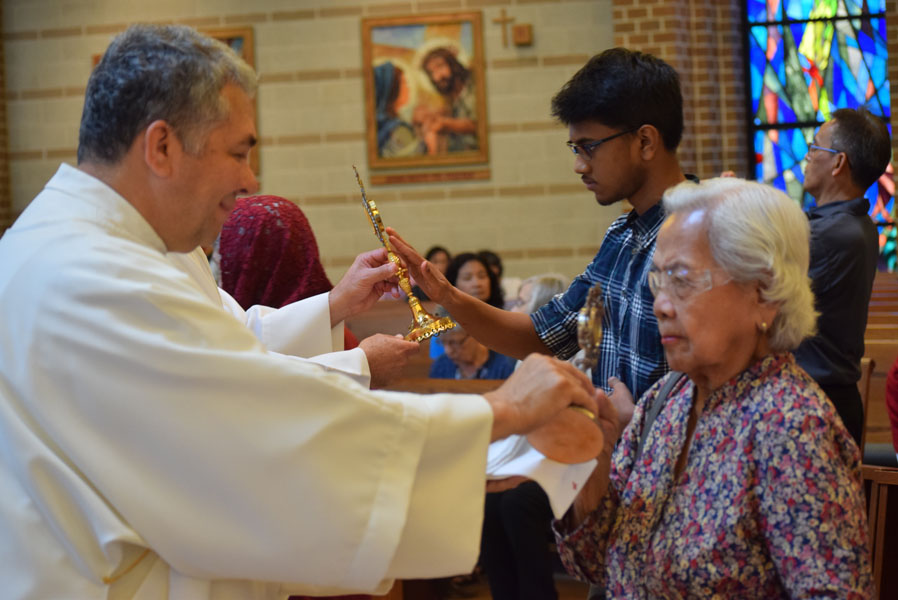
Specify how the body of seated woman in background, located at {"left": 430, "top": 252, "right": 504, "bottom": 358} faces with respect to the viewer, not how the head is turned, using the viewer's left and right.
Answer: facing the viewer

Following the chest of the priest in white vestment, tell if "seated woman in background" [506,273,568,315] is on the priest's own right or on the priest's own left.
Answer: on the priest's own left

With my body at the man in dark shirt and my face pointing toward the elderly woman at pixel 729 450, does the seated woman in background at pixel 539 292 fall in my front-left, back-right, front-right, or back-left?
back-right

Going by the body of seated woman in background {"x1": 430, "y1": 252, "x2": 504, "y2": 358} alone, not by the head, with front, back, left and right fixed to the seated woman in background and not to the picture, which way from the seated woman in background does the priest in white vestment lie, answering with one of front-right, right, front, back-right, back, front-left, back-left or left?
front

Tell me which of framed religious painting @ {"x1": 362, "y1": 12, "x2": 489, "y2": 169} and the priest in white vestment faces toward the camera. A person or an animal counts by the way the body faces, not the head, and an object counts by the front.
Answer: the framed religious painting

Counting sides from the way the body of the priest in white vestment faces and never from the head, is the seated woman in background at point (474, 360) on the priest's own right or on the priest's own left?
on the priest's own left

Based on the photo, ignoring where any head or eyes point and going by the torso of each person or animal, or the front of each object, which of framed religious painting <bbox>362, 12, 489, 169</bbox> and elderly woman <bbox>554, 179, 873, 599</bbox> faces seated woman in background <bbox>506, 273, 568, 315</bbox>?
the framed religious painting

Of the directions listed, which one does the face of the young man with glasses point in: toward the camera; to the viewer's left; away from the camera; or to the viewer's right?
to the viewer's left

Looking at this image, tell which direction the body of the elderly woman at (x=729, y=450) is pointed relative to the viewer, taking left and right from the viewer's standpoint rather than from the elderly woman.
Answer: facing the viewer and to the left of the viewer

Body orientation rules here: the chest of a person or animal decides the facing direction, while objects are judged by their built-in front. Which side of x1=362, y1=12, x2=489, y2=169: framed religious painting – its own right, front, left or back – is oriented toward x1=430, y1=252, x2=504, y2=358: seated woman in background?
front

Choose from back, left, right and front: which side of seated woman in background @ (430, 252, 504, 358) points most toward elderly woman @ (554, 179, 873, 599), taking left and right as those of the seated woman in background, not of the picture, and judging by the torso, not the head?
front

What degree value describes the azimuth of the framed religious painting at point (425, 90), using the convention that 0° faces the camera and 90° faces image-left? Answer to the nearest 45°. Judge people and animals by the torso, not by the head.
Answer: approximately 0°

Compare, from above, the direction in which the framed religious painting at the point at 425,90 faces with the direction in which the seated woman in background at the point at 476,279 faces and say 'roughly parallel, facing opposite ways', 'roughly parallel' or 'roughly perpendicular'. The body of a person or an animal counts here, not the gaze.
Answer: roughly parallel

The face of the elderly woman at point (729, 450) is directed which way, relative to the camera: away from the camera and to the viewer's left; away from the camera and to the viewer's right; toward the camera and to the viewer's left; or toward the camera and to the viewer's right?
toward the camera and to the viewer's left
